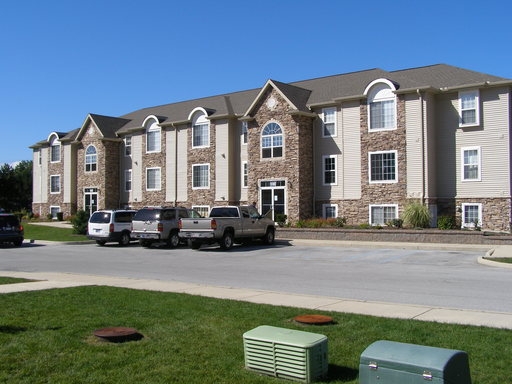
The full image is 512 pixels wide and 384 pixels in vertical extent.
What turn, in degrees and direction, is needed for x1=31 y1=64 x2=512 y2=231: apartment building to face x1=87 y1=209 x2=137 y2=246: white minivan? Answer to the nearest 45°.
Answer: approximately 45° to its right

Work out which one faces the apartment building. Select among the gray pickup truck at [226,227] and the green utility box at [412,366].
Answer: the gray pickup truck

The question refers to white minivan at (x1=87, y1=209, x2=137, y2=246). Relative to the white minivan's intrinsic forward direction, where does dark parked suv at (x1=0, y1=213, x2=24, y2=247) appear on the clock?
The dark parked suv is roughly at 8 o'clock from the white minivan.

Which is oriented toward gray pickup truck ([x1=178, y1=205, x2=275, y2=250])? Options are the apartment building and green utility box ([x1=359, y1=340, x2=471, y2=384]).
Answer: the apartment building

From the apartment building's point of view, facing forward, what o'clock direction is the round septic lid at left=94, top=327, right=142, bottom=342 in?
The round septic lid is roughly at 11 o'clock from the apartment building.

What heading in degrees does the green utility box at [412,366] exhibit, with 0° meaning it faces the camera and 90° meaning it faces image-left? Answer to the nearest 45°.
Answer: approximately 45°

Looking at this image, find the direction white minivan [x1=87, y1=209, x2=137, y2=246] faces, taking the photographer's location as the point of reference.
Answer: facing away from the viewer and to the right of the viewer

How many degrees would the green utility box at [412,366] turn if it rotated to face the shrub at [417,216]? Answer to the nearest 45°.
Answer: approximately 135° to its right

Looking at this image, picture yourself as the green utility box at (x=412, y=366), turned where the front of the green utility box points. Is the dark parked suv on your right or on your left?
on your right

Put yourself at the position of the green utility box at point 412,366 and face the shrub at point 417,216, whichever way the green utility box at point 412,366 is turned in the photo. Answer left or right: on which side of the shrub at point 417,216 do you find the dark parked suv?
left

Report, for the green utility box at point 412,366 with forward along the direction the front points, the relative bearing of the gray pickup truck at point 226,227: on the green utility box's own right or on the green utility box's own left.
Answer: on the green utility box's own right

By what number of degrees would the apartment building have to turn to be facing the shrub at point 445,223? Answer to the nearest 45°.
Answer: approximately 90° to its left

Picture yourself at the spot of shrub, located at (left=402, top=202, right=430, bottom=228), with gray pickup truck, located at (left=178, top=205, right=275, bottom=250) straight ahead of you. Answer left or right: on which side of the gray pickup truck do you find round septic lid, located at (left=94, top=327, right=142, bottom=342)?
left

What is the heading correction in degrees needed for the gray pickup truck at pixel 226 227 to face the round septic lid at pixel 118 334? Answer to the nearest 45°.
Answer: approximately 135° to its right
